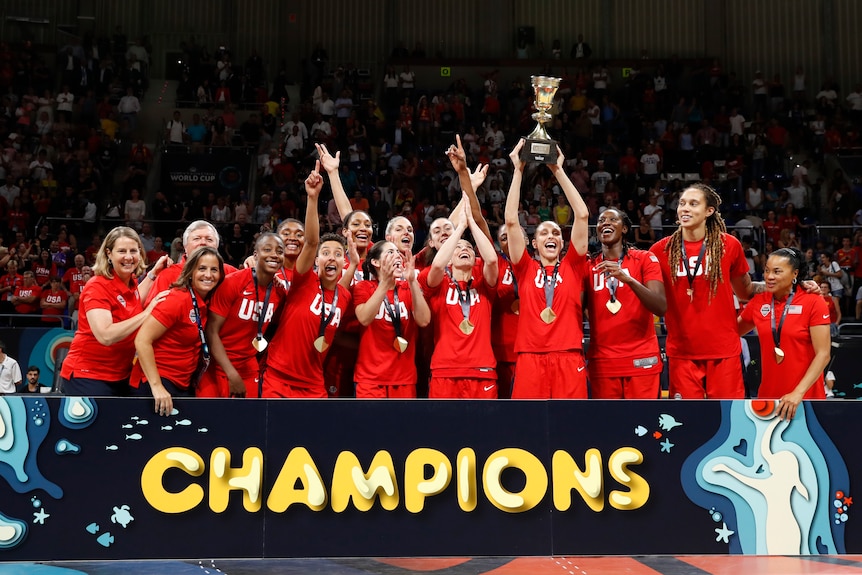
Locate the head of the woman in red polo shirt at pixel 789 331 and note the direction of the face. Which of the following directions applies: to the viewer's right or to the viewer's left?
to the viewer's left

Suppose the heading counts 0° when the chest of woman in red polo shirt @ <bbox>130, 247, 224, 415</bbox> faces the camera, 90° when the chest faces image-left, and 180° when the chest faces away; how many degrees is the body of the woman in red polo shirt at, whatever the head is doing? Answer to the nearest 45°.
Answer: approximately 315°

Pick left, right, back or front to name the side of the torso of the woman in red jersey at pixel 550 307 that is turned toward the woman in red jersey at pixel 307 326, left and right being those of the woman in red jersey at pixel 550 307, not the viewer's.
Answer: right

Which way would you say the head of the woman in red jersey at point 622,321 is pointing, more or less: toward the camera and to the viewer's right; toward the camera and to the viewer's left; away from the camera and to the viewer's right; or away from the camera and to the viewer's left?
toward the camera and to the viewer's left

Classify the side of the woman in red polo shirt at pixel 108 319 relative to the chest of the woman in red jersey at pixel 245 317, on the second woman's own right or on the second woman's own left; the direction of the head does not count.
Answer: on the second woman's own right

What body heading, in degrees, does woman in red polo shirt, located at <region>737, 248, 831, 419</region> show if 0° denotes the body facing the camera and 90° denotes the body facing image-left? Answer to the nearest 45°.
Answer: approximately 45°

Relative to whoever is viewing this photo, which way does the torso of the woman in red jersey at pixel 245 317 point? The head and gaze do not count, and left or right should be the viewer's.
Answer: facing the viewer and to the right of the viewer

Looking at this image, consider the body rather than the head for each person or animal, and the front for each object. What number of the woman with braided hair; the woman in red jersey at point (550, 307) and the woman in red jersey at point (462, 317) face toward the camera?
3
